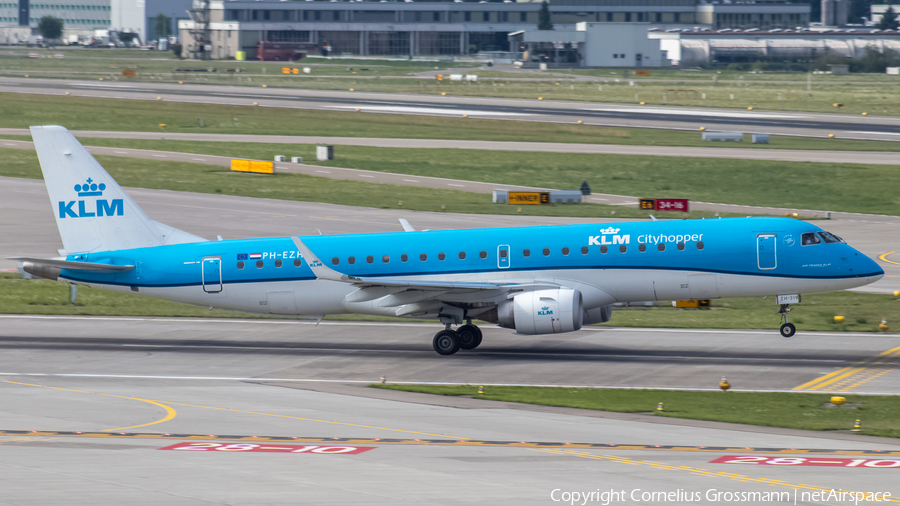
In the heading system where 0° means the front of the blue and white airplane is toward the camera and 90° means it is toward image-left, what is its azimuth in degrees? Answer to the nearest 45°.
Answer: approximately 270°

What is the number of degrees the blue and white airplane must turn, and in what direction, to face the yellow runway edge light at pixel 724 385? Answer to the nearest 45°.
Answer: approximately 45° to its right
